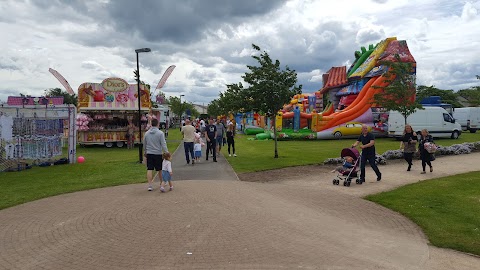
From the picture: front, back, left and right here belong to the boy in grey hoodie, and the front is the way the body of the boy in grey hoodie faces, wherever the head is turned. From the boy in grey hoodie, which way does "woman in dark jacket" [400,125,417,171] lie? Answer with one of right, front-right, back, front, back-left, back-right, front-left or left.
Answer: right

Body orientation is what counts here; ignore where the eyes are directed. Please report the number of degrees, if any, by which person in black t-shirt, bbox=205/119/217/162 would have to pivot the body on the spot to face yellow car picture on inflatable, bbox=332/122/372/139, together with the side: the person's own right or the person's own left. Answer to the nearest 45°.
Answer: approximately 135° to the person's own left

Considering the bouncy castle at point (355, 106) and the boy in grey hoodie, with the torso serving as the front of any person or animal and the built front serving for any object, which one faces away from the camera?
the boy in grey hoodie

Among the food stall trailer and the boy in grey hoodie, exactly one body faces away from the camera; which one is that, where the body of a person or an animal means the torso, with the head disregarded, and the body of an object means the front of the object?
the boy in grey hoodie

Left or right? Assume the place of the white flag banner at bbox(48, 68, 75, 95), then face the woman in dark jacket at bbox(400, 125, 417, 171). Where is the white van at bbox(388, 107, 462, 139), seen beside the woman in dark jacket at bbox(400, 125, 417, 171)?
left

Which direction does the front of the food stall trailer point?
toward the camera

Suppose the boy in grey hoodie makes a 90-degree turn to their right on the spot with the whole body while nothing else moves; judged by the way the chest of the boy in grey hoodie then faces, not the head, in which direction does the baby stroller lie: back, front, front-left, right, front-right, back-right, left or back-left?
front

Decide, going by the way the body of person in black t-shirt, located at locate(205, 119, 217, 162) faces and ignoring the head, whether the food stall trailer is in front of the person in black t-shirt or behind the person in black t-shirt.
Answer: behind

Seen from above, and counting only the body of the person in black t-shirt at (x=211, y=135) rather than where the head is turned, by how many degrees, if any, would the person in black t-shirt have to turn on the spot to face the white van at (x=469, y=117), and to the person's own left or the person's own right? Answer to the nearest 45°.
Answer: approximately 135° to the person's own left

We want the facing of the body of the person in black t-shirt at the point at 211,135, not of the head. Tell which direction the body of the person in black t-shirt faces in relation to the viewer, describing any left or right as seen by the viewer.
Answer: facing the viewer

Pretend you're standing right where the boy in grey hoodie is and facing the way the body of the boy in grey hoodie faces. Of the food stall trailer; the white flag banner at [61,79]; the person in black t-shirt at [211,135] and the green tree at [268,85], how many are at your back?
0

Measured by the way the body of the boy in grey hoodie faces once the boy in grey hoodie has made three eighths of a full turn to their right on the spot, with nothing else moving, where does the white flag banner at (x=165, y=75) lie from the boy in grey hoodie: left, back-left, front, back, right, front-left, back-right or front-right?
back-left

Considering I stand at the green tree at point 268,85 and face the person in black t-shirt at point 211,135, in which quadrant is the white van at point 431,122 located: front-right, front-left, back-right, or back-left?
back-right

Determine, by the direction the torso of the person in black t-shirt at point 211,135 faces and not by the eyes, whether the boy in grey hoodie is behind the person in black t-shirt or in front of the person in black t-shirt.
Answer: in front

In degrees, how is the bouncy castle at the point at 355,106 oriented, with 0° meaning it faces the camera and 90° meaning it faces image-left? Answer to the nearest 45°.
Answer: approximately 45°

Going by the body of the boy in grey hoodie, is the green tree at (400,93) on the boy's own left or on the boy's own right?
on the boy's own right

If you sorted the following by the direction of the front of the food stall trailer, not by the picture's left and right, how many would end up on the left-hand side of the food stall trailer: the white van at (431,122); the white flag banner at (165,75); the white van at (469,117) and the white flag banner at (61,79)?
3
